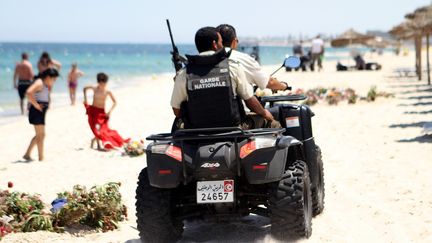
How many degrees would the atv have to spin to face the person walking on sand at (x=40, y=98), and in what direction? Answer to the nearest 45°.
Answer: approximately 90° to its left

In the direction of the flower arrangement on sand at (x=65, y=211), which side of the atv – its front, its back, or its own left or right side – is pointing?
left

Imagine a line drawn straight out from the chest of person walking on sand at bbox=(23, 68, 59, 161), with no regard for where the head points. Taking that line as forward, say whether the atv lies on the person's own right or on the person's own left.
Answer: on the person's own right

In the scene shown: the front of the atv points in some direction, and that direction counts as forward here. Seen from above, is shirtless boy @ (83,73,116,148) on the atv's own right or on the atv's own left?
on the atv's own left

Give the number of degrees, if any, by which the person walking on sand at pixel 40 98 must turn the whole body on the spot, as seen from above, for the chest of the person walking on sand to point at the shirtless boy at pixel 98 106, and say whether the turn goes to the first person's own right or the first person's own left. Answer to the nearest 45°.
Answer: approximately 45° to the first person's own left

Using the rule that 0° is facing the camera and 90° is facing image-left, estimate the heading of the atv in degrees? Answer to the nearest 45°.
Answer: approximately 225°

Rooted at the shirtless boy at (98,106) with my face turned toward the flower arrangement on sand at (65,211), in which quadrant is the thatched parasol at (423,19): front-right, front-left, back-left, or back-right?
back-left

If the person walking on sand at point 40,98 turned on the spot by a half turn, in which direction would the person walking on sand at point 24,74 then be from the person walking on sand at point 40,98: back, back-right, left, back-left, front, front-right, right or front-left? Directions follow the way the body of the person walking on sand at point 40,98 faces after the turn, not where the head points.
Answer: right

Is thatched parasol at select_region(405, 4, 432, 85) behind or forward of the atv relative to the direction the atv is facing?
forward

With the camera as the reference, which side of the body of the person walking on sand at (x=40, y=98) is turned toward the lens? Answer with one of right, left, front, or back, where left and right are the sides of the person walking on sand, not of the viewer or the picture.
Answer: right
